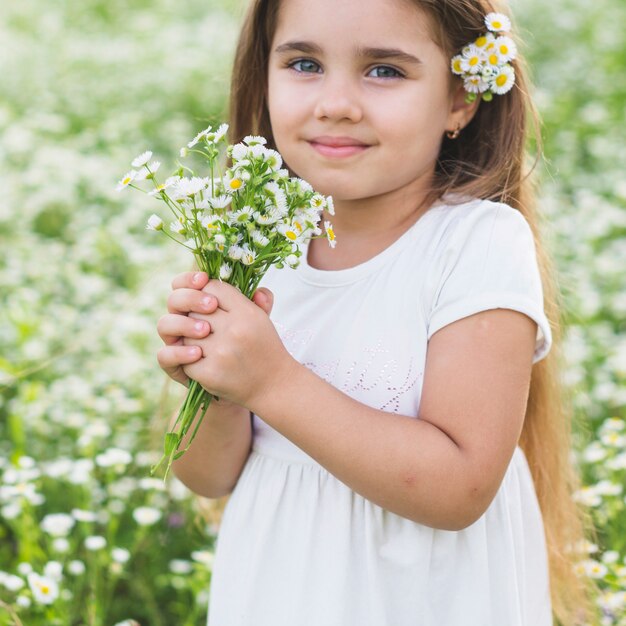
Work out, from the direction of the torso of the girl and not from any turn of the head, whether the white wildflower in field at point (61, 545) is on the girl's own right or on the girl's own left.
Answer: on the girl's own right

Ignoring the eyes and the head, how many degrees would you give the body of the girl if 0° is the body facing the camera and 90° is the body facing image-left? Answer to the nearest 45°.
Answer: approximately 45°
